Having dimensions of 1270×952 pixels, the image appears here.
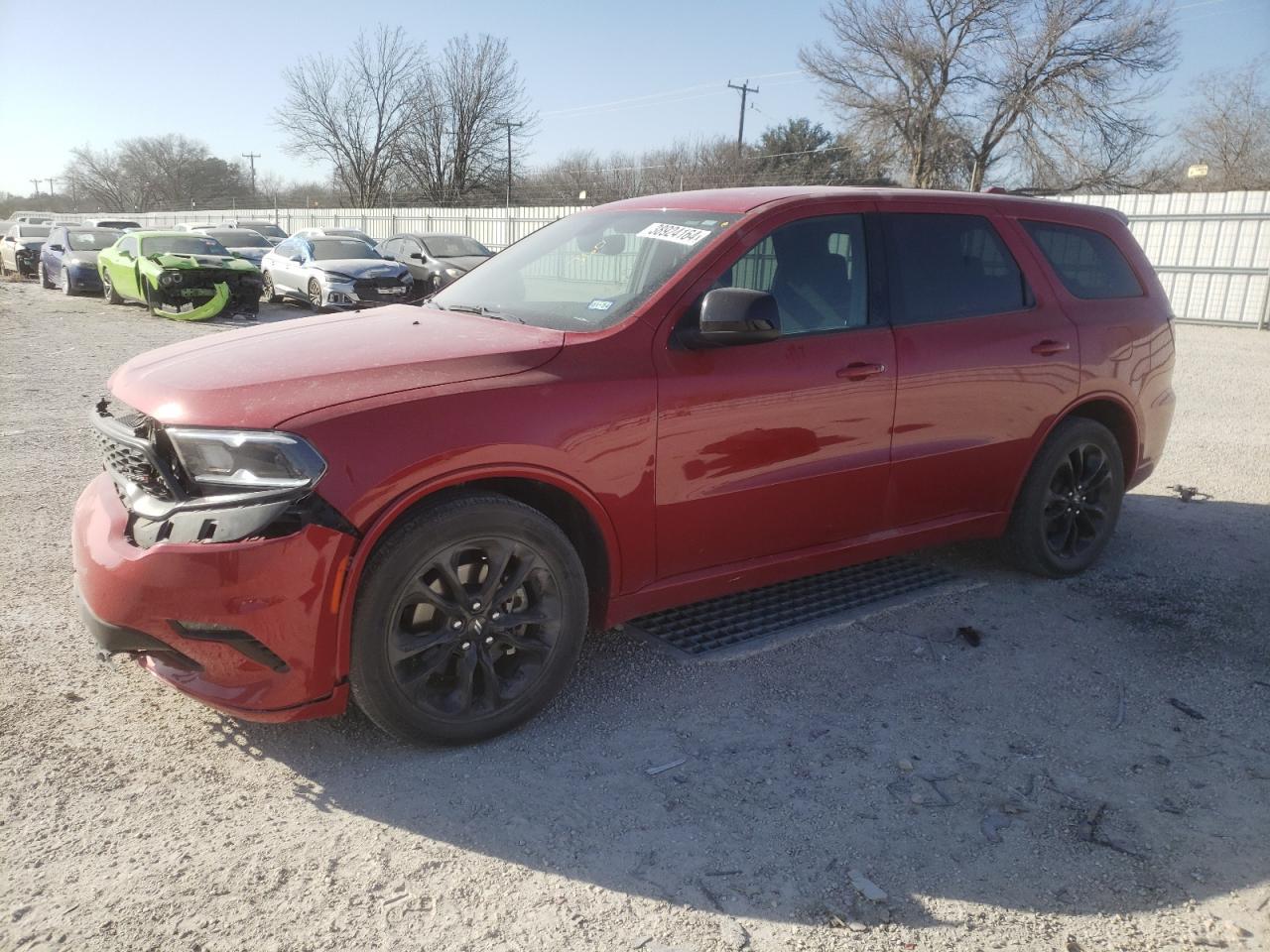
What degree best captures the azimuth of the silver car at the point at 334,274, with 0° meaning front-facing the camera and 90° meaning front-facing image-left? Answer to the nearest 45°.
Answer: approximately 315°

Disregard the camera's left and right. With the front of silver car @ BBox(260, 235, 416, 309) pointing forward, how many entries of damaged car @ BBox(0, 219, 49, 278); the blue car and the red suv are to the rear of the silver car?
2

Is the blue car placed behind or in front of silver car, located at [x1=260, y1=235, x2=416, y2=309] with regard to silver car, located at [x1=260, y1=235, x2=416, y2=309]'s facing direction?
behind

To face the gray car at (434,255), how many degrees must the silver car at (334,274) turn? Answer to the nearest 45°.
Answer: approximately 90° to its left

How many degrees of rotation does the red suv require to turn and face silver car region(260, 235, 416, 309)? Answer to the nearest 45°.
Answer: approximately 135° to its right

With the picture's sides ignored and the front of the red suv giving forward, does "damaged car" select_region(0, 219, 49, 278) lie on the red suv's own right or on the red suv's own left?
on the red suv's own right

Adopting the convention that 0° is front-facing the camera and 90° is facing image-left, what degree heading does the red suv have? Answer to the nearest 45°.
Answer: approximately 45°

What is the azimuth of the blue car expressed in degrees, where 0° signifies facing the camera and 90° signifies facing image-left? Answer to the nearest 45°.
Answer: approximately 315°

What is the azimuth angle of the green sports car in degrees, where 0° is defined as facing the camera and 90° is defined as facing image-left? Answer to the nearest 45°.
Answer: approximately 315°
